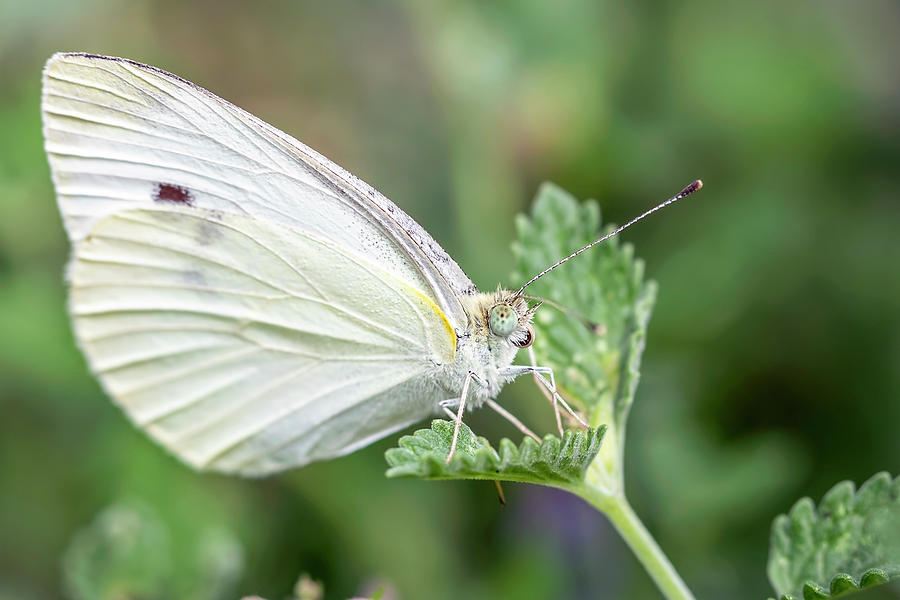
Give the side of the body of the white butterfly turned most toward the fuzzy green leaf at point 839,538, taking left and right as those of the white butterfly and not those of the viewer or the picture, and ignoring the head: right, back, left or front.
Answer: front

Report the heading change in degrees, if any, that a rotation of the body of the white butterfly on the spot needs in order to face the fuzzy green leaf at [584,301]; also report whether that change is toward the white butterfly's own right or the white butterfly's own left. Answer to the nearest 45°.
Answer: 0° — it already faces it

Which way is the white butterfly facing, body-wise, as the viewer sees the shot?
to the viewer's right
